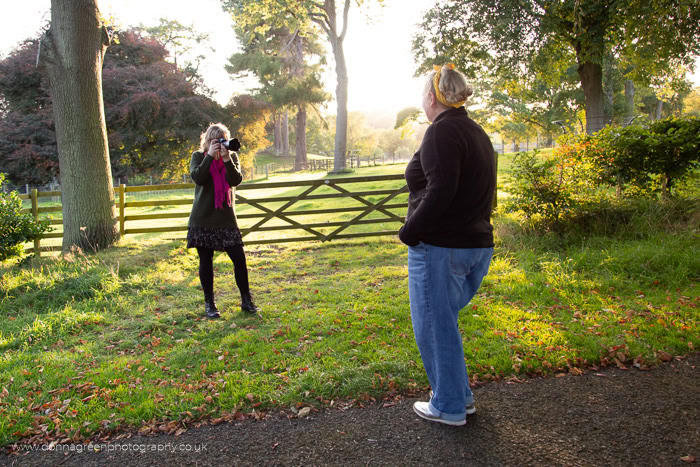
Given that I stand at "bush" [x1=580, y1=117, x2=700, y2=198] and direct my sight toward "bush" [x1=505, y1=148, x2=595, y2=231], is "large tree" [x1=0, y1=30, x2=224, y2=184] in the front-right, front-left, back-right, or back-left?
front-right

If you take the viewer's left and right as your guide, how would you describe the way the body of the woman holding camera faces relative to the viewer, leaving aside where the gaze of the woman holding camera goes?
facing the viewer and to the right of the viewer

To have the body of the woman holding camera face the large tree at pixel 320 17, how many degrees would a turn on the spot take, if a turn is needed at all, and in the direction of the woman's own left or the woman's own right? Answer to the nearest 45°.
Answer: approximately 135° to the woman's own left

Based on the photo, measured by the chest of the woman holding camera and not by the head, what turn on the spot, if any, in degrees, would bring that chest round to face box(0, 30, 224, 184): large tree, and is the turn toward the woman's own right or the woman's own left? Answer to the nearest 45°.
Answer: approximately 135° to the woman's own left

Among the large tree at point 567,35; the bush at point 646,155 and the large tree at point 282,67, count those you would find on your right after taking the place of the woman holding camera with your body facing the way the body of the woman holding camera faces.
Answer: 0

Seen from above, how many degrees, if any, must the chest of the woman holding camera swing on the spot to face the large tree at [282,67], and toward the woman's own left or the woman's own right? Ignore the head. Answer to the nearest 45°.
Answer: approximately 135° to the woman's own left

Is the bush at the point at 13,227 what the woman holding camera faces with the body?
no

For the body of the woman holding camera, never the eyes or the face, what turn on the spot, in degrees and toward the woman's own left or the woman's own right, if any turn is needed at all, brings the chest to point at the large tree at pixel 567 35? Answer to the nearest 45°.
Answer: approximately 90° to the woman's own left

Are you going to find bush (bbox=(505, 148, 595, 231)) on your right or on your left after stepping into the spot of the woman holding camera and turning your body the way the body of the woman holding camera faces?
on your left
